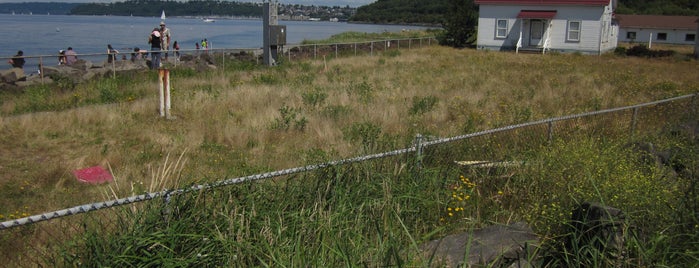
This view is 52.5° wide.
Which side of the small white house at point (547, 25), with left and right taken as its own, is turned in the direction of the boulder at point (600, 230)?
front

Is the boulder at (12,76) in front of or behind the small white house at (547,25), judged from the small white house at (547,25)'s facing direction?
in front

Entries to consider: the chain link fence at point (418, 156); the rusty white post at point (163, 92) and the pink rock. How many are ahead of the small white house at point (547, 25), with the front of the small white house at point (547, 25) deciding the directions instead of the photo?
3

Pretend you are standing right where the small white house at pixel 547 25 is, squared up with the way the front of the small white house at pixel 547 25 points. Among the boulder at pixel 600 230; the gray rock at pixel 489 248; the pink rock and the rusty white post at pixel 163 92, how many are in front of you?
4

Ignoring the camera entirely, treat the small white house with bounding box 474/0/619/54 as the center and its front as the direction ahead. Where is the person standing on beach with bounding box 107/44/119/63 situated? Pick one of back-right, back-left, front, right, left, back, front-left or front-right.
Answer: front-right

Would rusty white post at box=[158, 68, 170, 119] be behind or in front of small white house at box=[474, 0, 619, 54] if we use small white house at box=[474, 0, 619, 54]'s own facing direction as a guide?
in front

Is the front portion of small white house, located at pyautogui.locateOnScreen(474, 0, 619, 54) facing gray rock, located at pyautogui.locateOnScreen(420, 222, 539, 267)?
yes

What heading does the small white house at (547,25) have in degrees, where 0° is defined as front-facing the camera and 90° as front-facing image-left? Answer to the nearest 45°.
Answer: approximately 0°

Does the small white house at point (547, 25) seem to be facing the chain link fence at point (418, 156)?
yes

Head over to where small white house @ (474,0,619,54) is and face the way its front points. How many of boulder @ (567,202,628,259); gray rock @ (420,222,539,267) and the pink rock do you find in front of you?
3
